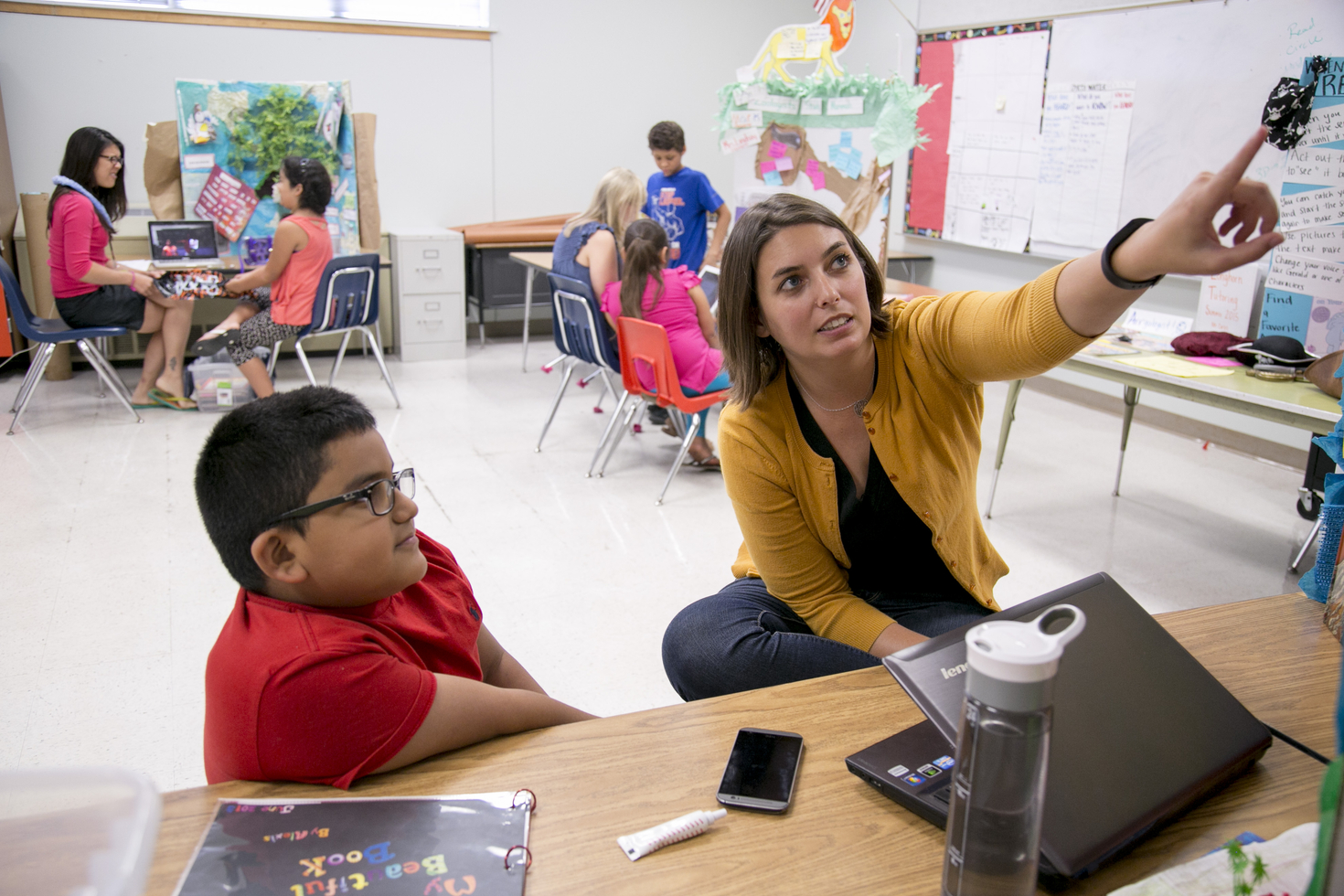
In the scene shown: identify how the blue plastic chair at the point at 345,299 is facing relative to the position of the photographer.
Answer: facing away from the viewer and to the left of the viewer

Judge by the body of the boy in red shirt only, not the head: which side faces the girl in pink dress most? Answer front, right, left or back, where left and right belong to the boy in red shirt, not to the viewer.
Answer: left

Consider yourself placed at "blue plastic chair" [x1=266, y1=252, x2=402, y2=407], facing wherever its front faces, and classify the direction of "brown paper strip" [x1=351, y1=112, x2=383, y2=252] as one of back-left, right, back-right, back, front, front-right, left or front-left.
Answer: front-right

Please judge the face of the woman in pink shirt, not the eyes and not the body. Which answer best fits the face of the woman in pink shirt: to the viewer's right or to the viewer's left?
to the viewer's right

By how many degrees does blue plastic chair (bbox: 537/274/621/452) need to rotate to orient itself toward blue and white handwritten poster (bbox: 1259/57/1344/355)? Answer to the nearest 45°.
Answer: approximately 45° to its right

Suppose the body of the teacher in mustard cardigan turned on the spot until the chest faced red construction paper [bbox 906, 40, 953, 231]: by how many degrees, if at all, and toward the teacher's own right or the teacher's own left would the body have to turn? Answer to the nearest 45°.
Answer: approximately 180°

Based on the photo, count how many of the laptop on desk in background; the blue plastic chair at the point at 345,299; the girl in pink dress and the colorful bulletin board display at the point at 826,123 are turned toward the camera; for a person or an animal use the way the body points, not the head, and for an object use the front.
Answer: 2

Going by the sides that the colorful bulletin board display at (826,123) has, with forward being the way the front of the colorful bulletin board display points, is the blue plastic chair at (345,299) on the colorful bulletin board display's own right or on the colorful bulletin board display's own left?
on the colorful bulletin board display's own right

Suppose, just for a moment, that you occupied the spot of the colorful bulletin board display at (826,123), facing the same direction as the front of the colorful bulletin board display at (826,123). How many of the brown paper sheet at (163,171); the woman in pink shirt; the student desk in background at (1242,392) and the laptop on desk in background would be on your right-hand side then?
3

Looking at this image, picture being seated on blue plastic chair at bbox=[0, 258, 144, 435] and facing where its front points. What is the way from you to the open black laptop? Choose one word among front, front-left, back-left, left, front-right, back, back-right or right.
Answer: right

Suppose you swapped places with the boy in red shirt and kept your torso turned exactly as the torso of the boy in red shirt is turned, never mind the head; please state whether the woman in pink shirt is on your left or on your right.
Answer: on your left

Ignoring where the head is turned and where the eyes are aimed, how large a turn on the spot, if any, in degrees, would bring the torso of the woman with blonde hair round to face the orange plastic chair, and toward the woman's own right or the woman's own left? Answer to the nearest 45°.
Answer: approximately 135° to the woman's own right

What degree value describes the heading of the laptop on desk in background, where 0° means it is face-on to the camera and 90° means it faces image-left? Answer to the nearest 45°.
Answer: approximately 0°

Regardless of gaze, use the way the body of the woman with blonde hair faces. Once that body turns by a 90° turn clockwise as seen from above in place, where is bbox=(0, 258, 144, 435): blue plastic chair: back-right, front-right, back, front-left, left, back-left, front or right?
back-right

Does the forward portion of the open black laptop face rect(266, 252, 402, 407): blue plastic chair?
yes

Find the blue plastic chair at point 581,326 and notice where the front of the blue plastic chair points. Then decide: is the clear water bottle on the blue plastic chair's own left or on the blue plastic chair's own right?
on the blue plastic chair's own right
